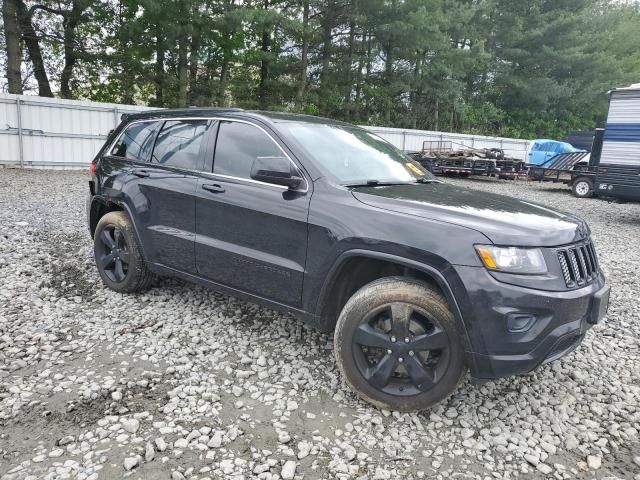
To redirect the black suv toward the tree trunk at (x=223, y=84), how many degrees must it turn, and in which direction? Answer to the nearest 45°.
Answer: approximately 135° to its left

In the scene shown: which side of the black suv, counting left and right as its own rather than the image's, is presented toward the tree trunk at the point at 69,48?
back

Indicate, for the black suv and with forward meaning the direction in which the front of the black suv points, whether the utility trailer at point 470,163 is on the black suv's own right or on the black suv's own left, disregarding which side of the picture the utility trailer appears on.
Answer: on the black suv's own left

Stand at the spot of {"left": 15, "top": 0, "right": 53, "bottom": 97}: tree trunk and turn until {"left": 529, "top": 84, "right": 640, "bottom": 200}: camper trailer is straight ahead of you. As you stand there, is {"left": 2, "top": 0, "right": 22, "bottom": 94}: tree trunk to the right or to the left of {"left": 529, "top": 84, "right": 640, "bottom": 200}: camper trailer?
right

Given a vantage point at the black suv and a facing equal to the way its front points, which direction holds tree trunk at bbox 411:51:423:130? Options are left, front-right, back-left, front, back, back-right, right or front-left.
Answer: back-left

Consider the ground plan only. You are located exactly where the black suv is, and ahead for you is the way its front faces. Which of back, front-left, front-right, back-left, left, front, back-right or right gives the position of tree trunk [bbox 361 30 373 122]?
back-left

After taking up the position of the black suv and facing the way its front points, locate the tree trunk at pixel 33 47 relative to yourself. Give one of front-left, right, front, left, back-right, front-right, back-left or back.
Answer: back

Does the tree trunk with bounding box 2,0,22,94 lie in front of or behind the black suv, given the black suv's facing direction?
behind

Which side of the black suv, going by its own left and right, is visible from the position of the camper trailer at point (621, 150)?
left

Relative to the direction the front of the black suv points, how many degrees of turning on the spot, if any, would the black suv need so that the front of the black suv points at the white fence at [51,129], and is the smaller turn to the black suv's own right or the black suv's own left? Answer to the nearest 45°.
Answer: approximately 180°
